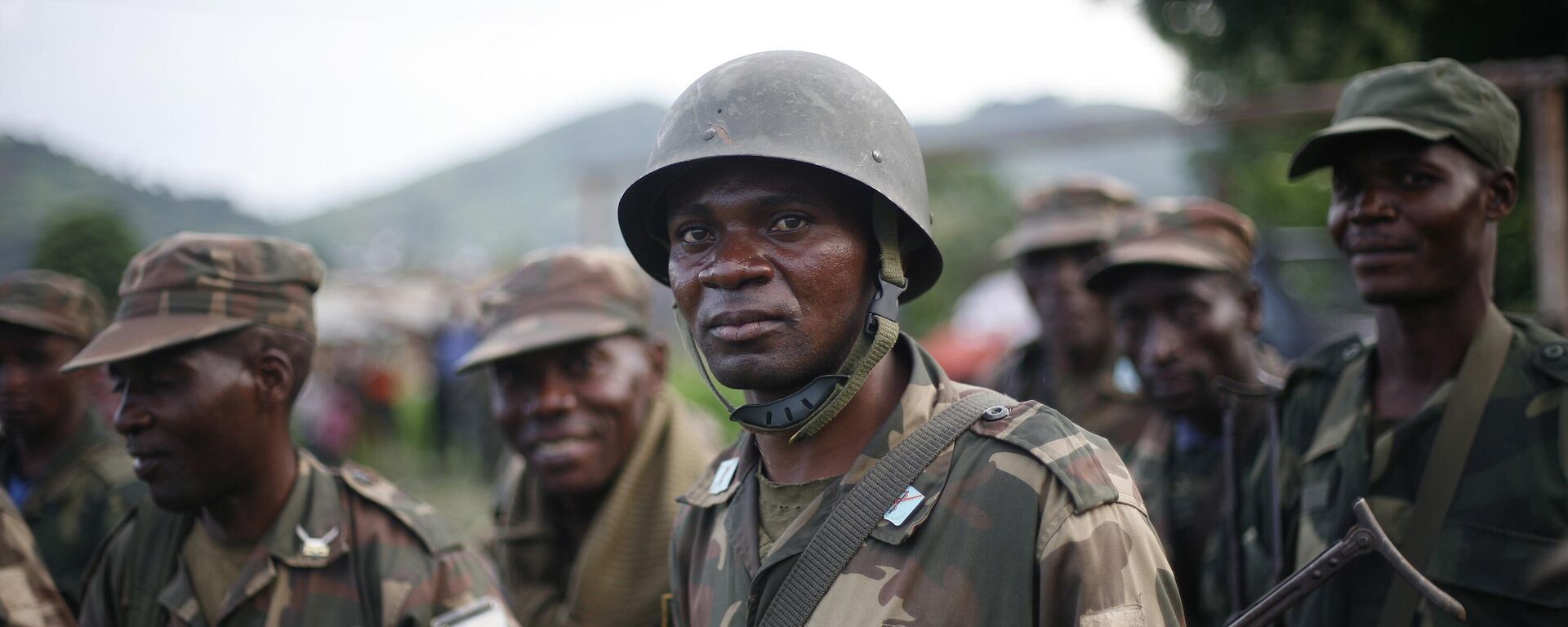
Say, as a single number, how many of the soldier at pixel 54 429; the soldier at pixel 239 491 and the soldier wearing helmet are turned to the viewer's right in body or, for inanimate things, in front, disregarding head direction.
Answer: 0

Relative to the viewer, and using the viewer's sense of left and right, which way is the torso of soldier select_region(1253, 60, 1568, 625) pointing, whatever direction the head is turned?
facing the viewer and to the left of the viewer

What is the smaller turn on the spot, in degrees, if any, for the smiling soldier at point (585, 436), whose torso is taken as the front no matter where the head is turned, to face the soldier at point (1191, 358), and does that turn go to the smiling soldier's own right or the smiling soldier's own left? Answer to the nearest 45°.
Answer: approximately 135° to the smiling soldier's own left

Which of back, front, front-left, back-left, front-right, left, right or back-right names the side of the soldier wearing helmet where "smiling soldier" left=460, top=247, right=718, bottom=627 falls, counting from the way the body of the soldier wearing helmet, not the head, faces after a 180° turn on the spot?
left

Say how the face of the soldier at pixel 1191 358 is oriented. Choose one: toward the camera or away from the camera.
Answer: toward the camera

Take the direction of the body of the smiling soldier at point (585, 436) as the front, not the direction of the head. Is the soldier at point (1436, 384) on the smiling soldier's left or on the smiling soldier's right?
on the smiling soldier's left

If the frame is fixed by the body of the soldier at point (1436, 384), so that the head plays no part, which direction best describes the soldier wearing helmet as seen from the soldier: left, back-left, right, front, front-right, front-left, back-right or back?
front

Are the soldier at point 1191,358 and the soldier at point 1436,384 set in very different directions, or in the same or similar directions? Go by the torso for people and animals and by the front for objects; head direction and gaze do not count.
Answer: same or similar directions

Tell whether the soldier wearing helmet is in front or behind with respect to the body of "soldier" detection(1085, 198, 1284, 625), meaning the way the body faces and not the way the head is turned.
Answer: in front

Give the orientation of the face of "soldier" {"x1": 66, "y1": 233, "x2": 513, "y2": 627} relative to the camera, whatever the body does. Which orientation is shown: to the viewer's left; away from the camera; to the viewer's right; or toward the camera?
to the viewer's left

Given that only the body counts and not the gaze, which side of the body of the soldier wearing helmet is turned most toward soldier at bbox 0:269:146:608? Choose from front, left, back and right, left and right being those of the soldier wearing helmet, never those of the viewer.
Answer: right

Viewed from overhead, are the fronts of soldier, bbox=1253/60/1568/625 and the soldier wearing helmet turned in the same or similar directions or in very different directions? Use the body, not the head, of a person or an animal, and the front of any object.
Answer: same or similar directions

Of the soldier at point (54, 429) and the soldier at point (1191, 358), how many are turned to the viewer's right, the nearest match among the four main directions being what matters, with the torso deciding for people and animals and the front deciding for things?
0

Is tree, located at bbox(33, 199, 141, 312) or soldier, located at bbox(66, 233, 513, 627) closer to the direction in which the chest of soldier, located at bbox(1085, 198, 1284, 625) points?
the soldier

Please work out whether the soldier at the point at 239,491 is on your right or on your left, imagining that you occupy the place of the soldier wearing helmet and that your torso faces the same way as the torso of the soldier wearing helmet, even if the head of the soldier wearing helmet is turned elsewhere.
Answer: on your right

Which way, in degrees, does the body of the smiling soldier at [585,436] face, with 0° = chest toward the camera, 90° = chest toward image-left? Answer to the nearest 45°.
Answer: approximately 45°

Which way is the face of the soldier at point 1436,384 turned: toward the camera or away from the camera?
toward the camera

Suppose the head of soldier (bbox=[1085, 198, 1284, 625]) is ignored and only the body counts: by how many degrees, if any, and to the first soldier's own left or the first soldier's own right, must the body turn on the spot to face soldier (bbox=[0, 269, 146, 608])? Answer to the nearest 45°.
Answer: approximately 45° to the first soldier's own right
